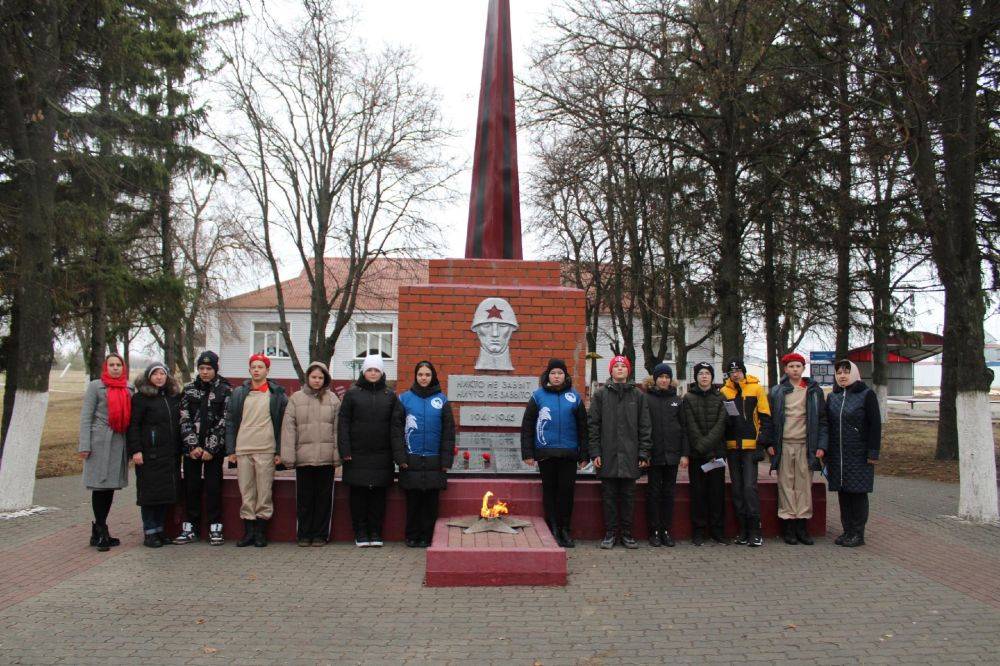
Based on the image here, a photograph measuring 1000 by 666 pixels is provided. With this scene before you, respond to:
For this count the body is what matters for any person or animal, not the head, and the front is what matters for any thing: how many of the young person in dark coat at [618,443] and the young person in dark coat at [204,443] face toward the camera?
2

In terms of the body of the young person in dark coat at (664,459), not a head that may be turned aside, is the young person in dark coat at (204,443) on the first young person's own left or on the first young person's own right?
on the first young person's own right

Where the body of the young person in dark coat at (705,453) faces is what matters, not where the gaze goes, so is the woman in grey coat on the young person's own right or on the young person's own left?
on the young person's own right

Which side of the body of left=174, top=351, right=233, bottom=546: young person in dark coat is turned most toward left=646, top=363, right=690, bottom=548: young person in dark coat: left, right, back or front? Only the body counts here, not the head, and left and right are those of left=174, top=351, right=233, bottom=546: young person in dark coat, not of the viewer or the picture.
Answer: left

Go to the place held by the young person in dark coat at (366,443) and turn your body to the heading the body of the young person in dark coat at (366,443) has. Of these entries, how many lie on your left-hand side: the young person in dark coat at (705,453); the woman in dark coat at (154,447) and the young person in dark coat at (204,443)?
1

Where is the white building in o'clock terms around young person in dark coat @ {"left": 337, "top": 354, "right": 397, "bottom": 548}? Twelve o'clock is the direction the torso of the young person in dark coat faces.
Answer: The white building is roughly at 6 o'clock from the young person in dark coat.
